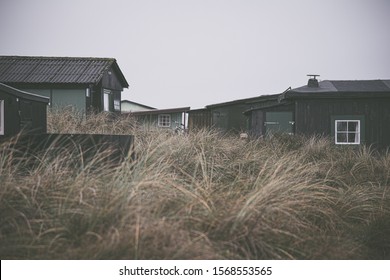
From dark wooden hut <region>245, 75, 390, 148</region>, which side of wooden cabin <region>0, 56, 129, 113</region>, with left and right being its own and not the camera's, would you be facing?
front

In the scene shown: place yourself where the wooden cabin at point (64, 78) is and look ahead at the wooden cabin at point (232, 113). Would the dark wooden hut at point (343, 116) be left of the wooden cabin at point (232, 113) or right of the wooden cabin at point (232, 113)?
right

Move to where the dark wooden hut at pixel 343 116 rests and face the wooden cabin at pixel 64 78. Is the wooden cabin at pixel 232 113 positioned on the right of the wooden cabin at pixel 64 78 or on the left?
right

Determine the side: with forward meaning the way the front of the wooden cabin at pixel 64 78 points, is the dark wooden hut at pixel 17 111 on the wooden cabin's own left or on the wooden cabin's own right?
on the wooden cabin's own right

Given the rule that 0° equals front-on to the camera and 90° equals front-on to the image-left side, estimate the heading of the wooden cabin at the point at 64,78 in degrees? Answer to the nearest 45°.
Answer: approximately 315°

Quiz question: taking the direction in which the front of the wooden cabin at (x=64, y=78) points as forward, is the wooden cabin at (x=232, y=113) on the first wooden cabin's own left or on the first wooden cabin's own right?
on the first wooden cabin's own left

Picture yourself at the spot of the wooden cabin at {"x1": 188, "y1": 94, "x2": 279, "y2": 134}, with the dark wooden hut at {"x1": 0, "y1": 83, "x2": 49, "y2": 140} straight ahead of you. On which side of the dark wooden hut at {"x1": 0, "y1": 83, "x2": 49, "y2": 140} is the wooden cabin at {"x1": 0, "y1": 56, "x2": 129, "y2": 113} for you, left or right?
right

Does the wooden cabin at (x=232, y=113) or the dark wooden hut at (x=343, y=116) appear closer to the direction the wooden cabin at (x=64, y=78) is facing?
the dark wooden hut
